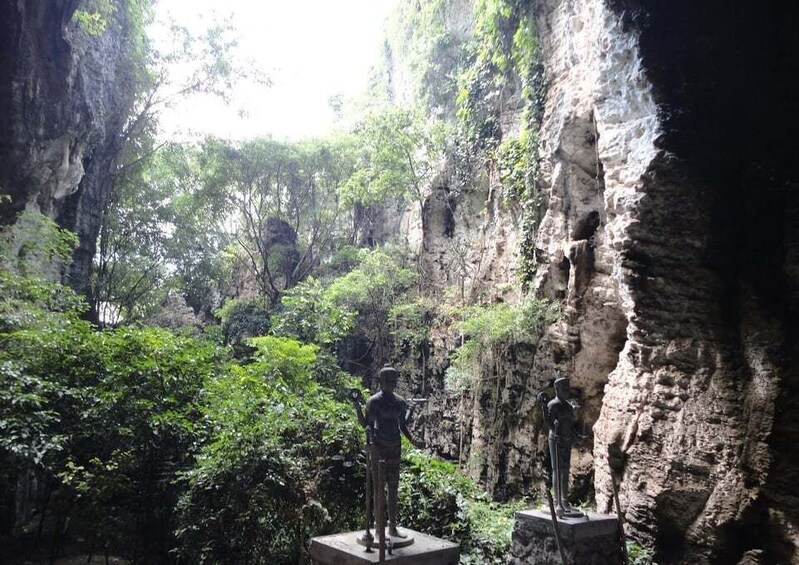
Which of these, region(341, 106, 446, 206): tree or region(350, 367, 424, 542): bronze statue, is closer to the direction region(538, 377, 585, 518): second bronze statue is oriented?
the bronze statue

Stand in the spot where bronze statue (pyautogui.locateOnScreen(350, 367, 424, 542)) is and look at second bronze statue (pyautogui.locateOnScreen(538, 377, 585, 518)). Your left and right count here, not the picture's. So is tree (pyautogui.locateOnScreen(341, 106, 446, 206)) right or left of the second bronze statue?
left

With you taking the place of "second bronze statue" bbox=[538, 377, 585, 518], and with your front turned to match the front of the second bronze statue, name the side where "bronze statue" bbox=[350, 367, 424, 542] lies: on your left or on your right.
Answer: on your right

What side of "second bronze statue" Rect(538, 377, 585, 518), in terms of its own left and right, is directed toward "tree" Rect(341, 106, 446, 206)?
back

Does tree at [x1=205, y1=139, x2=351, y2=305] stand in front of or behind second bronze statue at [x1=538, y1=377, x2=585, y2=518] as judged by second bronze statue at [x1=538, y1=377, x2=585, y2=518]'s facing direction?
behind

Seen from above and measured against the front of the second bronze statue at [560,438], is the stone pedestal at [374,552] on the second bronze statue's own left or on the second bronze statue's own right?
on the second bronze statue's own right
